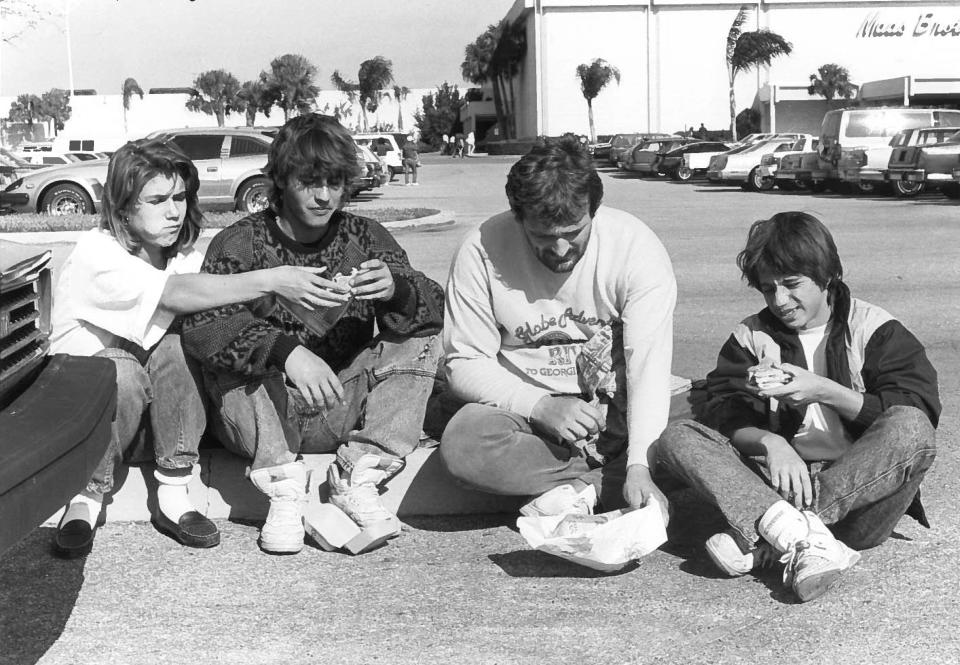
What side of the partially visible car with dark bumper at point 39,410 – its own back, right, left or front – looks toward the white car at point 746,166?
left

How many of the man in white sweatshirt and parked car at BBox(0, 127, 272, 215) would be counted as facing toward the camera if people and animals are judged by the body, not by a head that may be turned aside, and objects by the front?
1

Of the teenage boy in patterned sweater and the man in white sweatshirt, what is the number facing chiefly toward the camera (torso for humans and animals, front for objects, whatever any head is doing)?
2

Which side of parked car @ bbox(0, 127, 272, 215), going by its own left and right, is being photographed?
left

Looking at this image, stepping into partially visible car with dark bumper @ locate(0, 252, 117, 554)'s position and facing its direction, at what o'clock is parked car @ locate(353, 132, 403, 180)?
The parked car is roughly at 8 o'clock from the partially visible car with dark bumper.
